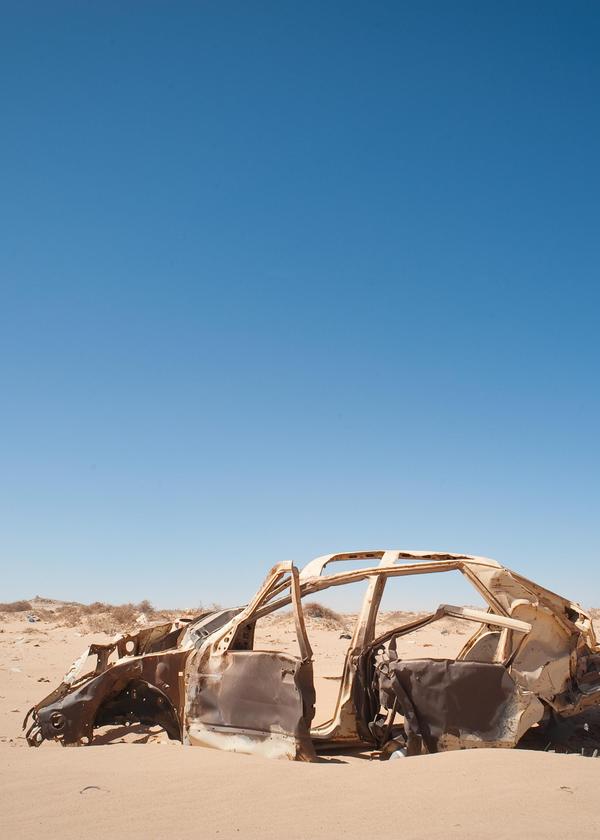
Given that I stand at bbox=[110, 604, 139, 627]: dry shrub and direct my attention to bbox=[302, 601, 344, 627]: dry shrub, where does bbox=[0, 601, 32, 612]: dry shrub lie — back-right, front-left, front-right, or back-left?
back-left

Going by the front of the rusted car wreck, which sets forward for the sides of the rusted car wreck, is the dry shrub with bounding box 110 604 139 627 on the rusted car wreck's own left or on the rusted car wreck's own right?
on the rusted car wreck's own right

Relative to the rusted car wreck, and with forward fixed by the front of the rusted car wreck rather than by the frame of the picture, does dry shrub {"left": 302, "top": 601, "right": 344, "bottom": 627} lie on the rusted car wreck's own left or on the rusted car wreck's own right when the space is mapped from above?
on the rusted car wreck's own right

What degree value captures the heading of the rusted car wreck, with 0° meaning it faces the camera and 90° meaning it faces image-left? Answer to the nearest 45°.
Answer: approximately 90°

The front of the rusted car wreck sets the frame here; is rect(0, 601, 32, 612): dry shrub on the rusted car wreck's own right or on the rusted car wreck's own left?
on the rusted car wreck's own right

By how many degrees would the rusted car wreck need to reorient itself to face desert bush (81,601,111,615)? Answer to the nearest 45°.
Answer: approximately 90° to its right
